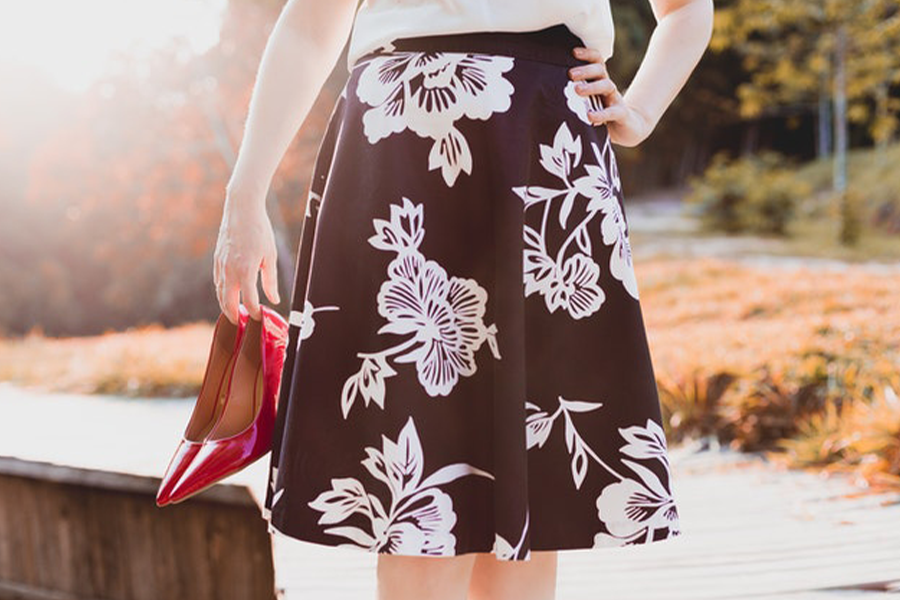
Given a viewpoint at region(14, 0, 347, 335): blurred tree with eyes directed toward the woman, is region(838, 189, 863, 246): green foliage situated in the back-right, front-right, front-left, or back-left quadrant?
front-left

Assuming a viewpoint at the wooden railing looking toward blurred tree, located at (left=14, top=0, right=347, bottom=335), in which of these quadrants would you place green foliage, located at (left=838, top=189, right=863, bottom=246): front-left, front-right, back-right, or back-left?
front-right

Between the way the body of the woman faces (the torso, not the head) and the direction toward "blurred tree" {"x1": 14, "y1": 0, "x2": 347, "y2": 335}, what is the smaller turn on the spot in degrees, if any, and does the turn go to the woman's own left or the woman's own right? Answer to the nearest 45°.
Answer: approximately 180°

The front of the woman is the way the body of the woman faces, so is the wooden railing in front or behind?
behind

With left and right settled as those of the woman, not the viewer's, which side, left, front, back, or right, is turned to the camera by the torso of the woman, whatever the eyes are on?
front

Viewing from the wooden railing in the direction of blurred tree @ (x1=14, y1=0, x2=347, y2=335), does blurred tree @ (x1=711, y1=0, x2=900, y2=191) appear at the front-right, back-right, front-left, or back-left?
front-right

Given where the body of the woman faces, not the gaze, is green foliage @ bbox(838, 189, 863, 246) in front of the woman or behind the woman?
behind
